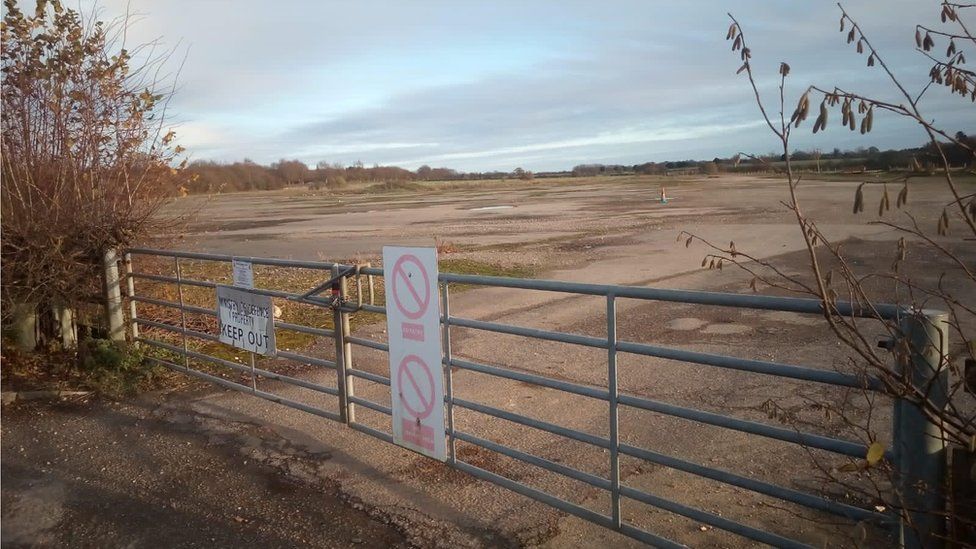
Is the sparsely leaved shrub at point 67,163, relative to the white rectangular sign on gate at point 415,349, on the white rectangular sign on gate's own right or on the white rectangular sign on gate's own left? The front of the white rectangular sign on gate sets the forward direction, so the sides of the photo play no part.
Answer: on the white rectangular sign on gate's own right

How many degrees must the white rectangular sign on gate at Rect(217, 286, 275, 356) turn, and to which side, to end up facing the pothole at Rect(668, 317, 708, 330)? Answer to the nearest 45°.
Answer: approximately 135° to its left

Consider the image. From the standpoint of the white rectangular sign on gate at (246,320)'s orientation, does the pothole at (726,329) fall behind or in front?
behind

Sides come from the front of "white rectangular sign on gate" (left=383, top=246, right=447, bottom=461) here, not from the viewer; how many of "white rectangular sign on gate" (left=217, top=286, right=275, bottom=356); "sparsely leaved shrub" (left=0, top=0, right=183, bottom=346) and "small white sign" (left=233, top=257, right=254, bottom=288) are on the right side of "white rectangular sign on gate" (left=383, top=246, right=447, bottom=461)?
3

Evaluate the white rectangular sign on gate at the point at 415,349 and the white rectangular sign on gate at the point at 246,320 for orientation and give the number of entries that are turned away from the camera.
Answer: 0

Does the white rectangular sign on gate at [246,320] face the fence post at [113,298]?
no

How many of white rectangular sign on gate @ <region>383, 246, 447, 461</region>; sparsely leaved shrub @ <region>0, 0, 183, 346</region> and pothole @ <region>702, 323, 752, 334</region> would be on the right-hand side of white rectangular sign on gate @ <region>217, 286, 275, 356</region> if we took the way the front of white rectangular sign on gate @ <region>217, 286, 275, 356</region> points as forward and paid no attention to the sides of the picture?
1

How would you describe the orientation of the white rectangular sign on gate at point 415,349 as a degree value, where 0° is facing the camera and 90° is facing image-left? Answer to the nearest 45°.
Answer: approximately 45°

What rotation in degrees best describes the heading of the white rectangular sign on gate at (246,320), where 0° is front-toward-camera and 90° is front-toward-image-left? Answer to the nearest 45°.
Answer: approximately 45°

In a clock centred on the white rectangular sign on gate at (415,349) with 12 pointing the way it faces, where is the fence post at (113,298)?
The fence post is roughly at 3 o'clock from the white rectangular sign on gate.

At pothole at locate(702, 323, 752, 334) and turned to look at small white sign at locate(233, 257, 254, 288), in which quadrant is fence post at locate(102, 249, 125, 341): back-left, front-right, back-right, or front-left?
front-right

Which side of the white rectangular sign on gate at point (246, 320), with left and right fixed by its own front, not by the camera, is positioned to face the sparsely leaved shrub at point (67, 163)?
right

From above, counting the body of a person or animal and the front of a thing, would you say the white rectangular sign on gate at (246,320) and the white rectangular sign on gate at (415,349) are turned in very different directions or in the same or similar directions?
same or similar directions

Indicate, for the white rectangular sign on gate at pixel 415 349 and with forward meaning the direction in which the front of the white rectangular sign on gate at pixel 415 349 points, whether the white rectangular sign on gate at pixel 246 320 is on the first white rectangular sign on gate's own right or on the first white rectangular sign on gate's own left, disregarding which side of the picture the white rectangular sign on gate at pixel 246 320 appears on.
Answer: on the first white rectangular sign on gate's own right

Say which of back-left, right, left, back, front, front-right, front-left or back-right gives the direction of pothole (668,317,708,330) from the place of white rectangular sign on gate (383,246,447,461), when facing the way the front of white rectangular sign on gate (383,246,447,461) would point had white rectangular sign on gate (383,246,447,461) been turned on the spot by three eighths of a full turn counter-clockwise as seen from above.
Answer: front-left

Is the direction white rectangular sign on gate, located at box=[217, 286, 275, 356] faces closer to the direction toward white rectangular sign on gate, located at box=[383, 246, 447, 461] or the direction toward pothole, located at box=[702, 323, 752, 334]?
the white rectangular sign on gate
